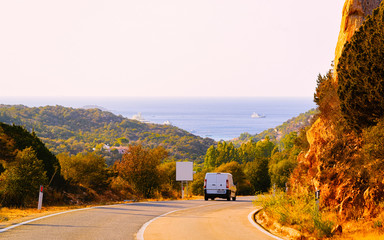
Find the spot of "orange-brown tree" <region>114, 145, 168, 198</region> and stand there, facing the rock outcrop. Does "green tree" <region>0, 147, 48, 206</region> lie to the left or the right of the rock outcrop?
right

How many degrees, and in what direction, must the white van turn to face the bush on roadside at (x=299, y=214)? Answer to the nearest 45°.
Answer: approximately 180°

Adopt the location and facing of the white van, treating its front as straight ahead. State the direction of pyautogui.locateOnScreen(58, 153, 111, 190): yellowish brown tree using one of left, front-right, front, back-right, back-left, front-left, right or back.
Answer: left

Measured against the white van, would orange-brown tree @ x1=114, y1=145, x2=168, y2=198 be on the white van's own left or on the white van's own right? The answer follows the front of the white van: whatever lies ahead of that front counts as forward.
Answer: on the white van's own left

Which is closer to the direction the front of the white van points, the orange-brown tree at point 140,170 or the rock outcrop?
the orange-brown tree

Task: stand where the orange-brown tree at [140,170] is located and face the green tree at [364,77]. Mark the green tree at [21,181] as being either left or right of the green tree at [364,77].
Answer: right

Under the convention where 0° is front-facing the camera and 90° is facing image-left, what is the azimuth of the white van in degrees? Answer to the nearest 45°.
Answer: approximately 180°
